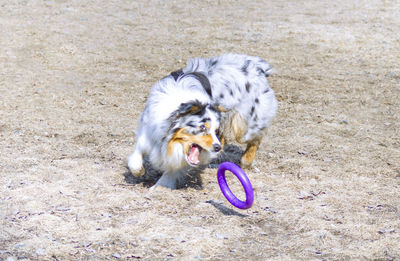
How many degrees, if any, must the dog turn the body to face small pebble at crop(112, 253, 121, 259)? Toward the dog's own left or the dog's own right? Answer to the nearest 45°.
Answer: approximately 45° to the dog's own left

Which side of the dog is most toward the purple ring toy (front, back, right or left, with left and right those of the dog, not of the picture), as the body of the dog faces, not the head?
left

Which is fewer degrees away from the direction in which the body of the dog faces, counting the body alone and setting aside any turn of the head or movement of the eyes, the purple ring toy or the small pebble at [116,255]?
the small pebble

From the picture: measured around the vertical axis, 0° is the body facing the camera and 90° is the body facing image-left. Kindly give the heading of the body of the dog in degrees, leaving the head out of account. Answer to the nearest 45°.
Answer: approximately 45°

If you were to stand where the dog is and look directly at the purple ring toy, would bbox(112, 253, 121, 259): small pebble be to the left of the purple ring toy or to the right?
right
